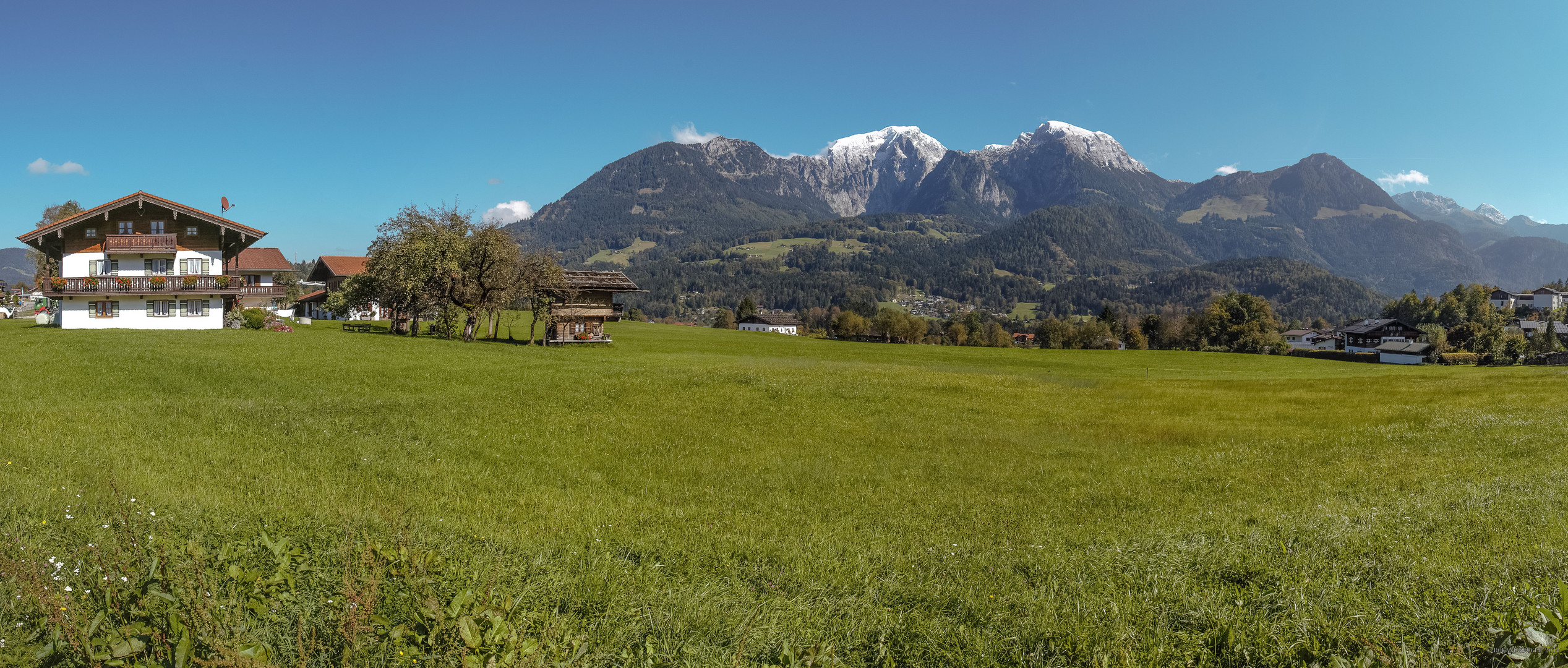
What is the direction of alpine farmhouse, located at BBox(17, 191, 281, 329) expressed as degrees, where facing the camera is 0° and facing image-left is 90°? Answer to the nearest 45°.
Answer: approximately 0°
